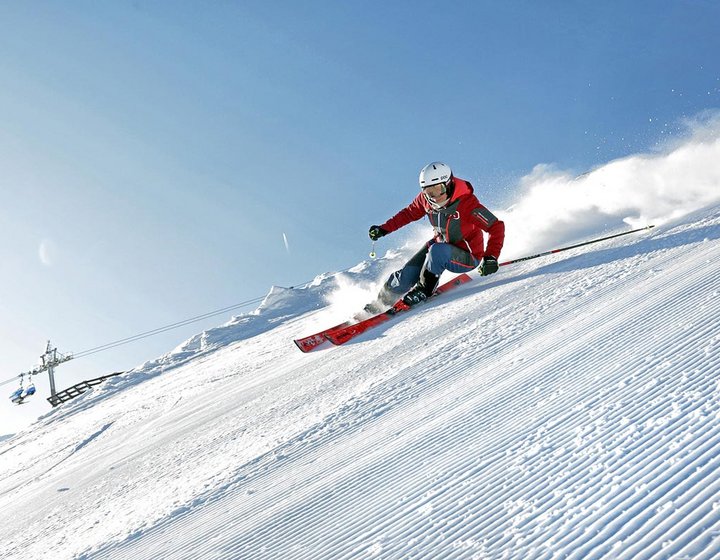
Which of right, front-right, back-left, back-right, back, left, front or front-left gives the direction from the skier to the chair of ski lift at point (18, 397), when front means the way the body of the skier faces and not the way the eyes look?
right

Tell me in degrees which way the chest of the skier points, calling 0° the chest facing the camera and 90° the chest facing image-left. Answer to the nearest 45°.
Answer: approximately 45°
